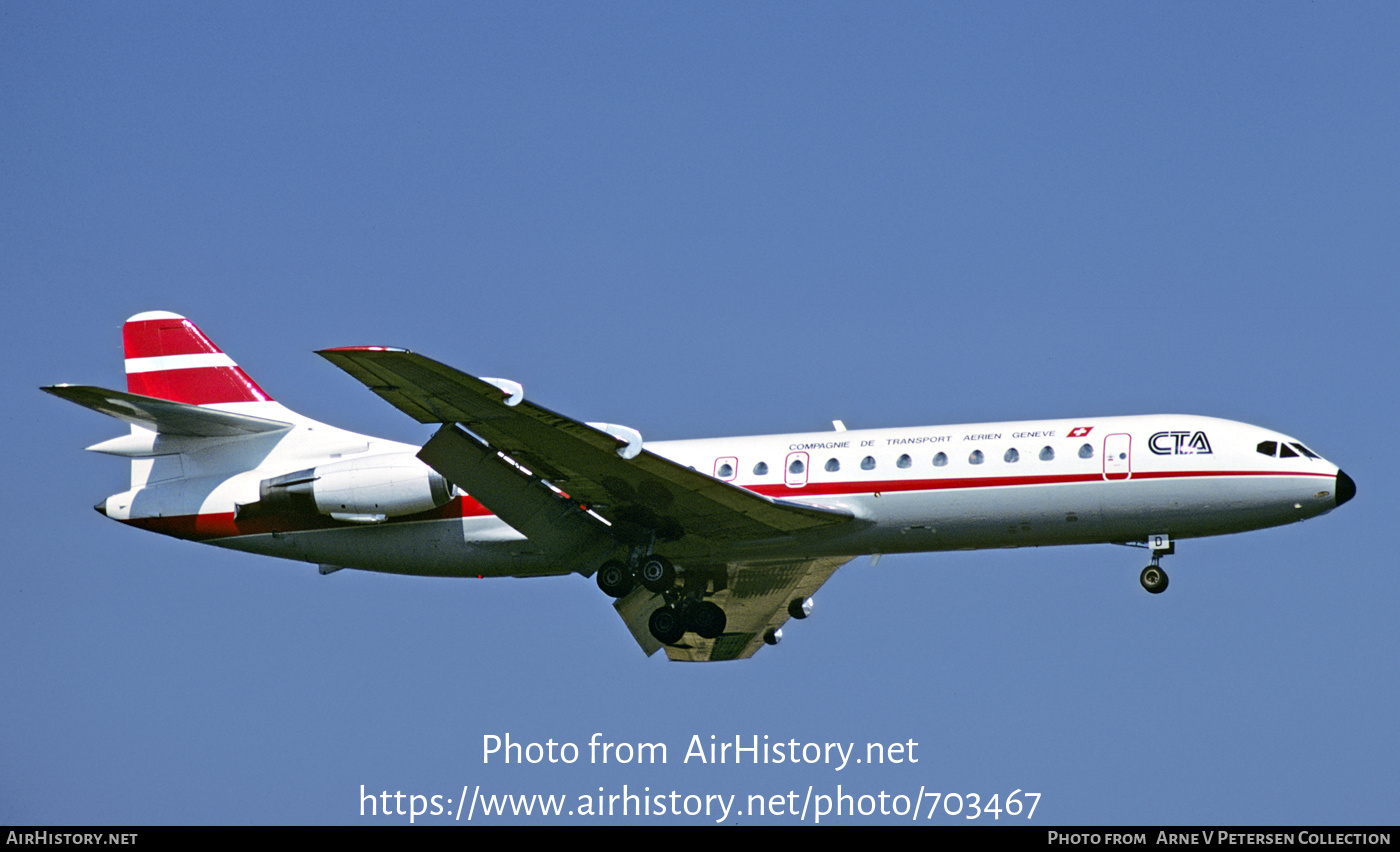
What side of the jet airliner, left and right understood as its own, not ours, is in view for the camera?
right
